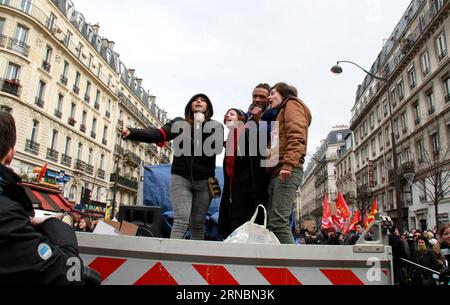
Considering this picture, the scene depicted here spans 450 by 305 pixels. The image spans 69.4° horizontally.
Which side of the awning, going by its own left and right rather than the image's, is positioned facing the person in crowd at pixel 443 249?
front

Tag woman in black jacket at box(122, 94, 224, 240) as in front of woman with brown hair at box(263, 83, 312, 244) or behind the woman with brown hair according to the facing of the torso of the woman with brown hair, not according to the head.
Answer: in front

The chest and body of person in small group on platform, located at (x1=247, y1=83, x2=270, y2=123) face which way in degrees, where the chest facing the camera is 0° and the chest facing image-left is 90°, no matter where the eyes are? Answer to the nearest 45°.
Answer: approximately 45°

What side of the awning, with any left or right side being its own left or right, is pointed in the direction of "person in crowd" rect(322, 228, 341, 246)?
front

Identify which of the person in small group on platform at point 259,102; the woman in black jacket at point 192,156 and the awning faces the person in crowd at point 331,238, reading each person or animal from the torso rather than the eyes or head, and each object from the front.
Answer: the awning

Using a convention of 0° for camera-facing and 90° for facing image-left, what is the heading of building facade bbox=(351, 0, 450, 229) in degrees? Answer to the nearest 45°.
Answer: approximately 45°

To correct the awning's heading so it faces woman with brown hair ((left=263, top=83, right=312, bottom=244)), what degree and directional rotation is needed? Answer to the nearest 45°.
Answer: approximately 45° to its right

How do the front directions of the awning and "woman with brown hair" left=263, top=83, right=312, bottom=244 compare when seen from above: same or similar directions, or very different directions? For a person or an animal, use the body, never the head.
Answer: very different directions

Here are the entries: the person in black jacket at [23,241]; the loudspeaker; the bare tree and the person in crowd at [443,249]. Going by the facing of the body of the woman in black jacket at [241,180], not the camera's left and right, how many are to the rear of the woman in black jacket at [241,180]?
2

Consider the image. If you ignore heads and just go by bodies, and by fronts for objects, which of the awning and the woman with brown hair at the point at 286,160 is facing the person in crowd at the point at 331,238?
the awning

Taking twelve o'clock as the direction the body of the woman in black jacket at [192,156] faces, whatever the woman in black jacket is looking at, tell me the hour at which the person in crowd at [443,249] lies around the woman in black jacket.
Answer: The person in crowd is roughly at 8 o'clock from the woman in black jacket.

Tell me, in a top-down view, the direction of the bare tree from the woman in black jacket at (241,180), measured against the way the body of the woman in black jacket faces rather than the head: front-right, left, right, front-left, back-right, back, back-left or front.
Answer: back

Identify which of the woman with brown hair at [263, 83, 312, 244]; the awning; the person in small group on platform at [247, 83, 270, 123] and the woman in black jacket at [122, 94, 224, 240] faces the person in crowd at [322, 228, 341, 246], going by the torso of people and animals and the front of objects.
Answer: the awning
